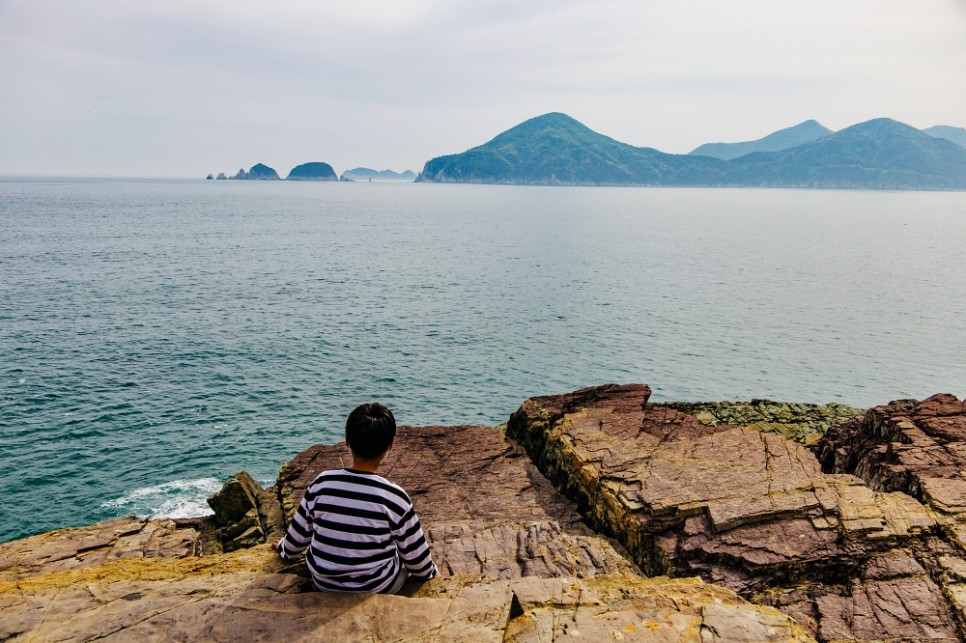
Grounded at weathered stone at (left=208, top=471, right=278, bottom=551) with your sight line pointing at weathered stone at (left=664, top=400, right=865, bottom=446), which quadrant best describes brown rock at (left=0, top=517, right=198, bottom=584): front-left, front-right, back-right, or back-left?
back-right

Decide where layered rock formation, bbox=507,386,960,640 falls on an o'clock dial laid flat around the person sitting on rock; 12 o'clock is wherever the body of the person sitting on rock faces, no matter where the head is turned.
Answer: The layered rock formation is roughly at 2 o'clock from the person sitting on rock.

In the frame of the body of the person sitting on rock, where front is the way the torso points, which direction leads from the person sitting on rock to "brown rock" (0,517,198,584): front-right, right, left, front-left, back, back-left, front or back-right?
front-left

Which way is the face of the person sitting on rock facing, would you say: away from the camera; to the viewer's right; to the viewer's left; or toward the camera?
away from the camera

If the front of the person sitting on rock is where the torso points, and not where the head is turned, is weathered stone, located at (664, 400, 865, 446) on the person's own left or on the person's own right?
on the person's own right

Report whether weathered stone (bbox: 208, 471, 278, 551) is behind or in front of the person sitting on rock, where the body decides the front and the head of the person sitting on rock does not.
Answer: in front

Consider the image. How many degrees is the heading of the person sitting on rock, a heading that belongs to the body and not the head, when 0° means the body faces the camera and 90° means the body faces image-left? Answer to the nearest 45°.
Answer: approximately 180°
